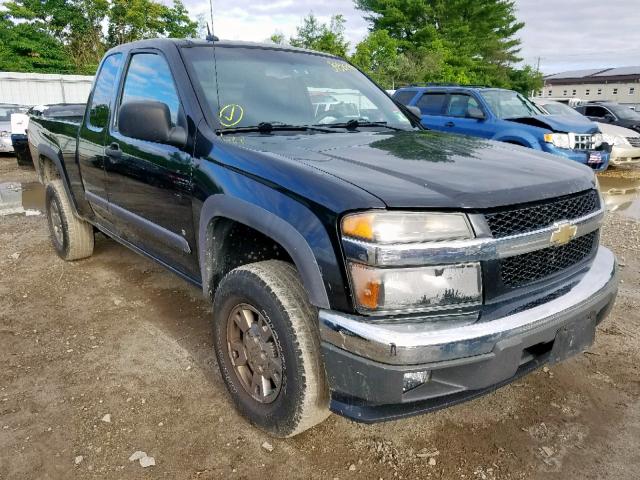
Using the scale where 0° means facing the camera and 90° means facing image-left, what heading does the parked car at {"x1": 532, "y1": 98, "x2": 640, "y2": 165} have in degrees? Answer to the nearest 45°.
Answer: approximately 315°

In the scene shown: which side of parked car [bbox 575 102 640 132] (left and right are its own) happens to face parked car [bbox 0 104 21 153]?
right

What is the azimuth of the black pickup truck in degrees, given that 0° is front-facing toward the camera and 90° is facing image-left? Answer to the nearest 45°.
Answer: approximately 315°

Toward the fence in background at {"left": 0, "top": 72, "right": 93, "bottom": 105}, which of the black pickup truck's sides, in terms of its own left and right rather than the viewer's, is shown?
back

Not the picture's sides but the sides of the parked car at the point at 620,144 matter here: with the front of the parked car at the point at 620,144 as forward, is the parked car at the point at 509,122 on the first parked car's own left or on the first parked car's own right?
on the first parked car's own right

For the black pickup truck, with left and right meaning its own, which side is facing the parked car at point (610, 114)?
left

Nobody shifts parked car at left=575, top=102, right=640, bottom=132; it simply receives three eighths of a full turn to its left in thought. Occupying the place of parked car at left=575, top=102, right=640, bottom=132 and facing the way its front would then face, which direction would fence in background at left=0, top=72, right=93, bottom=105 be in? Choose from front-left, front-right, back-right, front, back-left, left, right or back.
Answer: left

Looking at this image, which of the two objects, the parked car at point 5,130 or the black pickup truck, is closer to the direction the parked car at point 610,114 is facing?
the black pickup truck

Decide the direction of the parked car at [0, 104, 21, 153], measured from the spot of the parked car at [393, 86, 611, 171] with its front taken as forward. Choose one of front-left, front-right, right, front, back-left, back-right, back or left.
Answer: back-right
